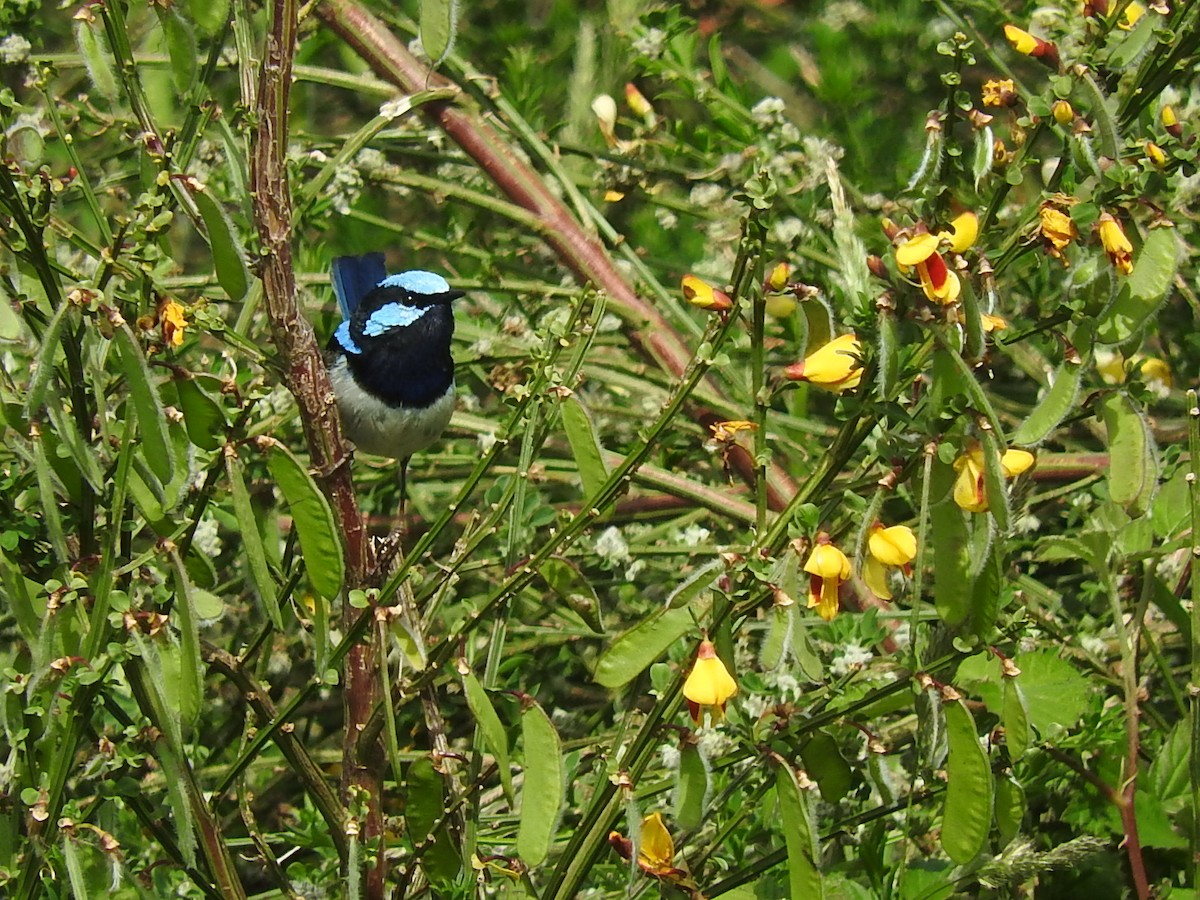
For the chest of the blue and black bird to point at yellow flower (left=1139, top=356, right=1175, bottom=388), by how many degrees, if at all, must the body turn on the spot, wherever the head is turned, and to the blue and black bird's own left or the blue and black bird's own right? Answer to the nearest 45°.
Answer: approximately 45° to the blue and black bird's own left

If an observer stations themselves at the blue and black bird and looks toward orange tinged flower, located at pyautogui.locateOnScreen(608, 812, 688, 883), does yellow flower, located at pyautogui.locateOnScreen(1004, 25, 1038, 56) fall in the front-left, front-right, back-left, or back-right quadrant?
front-left

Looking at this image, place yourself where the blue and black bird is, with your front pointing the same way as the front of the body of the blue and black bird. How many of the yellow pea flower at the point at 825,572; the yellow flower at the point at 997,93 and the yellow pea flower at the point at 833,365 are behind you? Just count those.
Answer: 0

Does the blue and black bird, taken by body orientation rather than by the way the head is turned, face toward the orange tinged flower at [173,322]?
no

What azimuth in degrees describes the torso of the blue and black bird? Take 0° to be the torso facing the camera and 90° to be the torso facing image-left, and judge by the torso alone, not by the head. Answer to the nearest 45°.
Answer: approximately 315°
